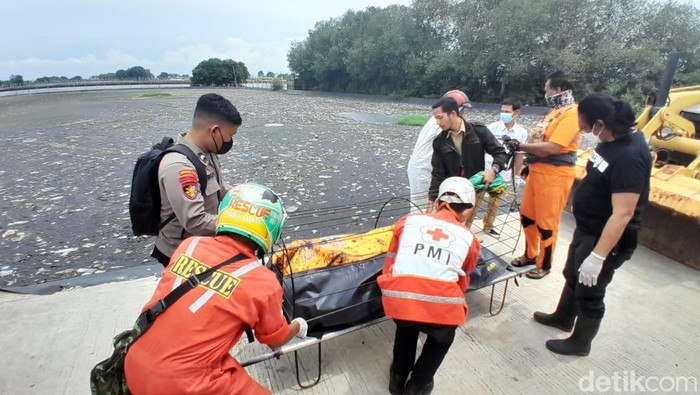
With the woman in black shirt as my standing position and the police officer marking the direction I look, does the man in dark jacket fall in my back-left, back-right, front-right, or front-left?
front-right

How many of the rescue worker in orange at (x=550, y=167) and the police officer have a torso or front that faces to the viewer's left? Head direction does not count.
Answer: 1

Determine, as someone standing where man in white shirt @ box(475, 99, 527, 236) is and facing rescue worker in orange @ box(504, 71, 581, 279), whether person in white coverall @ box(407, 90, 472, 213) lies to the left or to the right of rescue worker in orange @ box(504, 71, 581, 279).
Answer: right

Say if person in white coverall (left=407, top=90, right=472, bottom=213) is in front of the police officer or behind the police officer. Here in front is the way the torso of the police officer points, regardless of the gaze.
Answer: in front

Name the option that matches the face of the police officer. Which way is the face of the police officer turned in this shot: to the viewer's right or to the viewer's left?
to the viewer's right

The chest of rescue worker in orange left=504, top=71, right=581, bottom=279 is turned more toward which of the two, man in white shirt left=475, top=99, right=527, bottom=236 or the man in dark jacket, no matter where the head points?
the man in dark jacket

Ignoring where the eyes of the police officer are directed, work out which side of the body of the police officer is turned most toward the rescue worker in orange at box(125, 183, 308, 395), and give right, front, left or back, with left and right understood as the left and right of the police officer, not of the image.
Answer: right

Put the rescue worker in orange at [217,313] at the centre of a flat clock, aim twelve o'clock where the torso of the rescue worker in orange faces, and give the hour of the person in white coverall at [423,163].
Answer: The person in white coverall is roughly at 12 o'clock from the rescue worker in orange.

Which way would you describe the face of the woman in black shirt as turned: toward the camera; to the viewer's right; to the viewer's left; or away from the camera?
to the viewer's left

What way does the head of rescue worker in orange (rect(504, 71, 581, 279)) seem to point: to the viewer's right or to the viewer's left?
to the viewer's left

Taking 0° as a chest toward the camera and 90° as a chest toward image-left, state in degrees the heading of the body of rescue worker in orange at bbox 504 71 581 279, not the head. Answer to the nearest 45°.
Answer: approximately 90°

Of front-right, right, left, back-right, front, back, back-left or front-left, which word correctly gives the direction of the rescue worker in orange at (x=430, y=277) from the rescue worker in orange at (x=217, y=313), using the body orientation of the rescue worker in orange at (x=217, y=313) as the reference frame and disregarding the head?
front-right

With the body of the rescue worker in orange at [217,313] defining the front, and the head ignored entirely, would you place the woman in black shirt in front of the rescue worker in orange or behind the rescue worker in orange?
in front

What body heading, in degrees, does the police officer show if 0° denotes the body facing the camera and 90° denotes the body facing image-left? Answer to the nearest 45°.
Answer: approximately 270°

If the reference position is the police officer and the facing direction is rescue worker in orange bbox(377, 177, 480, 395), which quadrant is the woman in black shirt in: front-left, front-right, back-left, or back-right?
front-left

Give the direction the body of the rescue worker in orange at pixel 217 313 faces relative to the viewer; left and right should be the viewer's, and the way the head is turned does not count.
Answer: facing away from the viewer and to the right of the viewer
